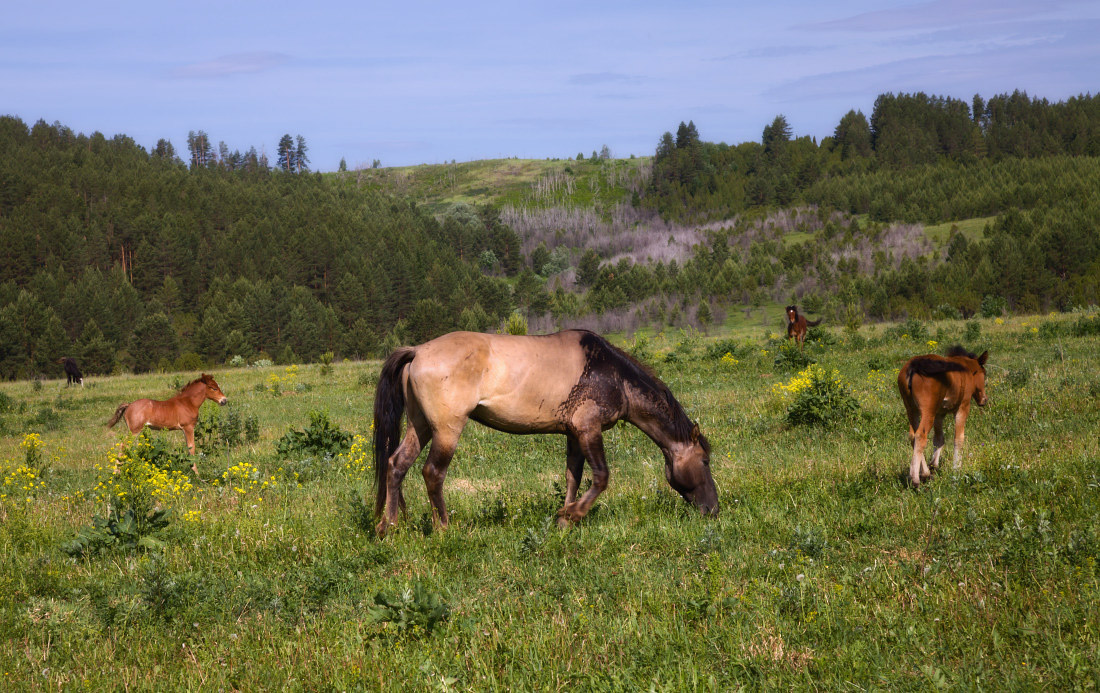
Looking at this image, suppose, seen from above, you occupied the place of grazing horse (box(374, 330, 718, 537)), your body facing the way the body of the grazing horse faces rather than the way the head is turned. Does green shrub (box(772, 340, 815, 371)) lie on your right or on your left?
on your left

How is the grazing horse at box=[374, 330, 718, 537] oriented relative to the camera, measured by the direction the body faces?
to the viewer's right

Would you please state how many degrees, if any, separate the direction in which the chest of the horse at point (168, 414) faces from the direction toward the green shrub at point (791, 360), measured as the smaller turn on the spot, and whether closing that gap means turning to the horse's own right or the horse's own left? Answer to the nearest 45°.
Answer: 0° — it already faces it

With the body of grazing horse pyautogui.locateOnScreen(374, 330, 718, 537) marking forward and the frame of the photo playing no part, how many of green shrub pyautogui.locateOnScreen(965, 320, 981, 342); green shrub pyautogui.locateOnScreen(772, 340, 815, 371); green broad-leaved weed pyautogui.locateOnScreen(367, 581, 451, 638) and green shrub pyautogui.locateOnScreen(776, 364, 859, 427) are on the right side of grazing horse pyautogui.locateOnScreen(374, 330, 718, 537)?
1

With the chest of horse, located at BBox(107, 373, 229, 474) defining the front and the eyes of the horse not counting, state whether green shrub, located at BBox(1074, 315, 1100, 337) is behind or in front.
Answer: in front

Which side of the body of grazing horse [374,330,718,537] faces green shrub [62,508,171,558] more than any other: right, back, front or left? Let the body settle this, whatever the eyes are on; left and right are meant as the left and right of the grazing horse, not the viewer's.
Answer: back

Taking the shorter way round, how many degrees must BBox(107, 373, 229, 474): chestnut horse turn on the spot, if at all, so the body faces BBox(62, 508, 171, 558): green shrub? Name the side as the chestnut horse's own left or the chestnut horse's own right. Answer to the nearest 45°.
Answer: approximately 90° to the chestnut horse's own right

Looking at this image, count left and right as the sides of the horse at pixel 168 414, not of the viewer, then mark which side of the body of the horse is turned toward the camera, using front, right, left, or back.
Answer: right

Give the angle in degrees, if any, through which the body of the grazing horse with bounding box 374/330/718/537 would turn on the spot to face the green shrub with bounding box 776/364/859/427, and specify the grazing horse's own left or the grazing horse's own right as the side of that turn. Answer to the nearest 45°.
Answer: approximately 45° to the grazing horse's own left
